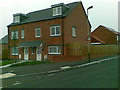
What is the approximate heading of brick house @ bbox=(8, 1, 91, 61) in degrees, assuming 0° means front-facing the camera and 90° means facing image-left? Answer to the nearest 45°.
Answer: approximately 45°
